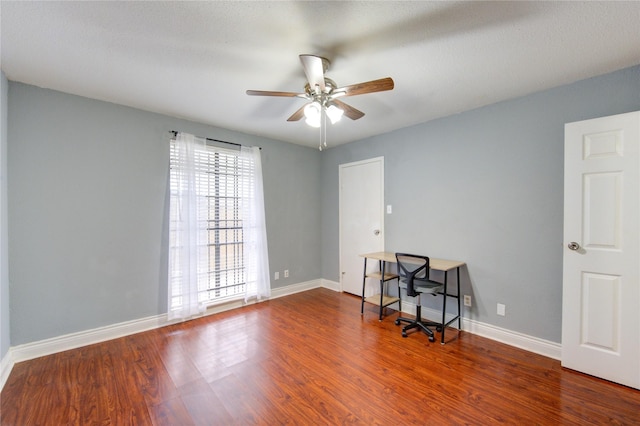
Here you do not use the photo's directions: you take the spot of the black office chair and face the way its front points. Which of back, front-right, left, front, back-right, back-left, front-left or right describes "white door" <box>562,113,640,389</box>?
front-right

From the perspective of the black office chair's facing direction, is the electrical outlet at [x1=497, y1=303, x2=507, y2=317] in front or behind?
in front

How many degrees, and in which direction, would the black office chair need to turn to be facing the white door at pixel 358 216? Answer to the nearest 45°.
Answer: approximately 90° to its left

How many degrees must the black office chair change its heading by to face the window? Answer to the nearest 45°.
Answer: approximately 135° to its left

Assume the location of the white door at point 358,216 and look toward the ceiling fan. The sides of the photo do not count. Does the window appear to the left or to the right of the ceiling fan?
right

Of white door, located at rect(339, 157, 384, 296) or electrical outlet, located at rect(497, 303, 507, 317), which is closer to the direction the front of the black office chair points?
the electrical outlet

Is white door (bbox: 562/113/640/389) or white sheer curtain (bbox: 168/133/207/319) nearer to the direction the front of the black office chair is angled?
the white door

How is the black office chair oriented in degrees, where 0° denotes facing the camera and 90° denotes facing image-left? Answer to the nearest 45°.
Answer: approximately 225°

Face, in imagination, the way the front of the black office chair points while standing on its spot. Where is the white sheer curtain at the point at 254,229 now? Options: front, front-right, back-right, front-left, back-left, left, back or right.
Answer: back-left

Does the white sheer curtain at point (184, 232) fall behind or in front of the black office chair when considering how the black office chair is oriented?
behind
